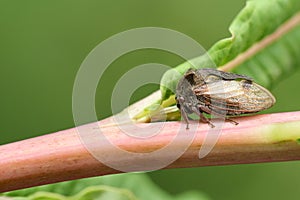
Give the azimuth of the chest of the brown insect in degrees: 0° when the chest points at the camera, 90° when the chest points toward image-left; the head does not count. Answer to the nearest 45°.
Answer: approximately 90°

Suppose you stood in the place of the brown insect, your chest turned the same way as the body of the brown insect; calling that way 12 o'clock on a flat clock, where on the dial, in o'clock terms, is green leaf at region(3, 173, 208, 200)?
The green leaf is roughly at 11 o'clock from the brown insect.
